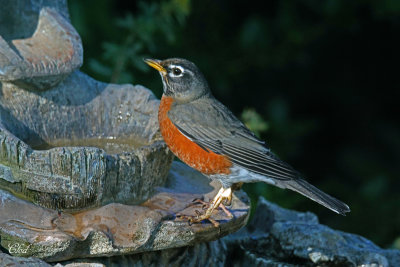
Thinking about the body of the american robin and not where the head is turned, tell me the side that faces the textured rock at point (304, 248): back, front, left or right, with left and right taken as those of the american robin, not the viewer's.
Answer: back

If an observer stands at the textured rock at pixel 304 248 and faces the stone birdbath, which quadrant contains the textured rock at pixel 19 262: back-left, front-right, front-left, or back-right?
front-left

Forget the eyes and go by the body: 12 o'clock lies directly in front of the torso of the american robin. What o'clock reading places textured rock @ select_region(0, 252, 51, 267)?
The textured rock is roughly at 10 o'clock from the american robin.

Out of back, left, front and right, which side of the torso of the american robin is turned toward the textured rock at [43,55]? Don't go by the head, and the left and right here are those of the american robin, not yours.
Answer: front

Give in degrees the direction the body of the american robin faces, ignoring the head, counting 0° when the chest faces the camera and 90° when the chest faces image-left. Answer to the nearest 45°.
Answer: approximately 90°
